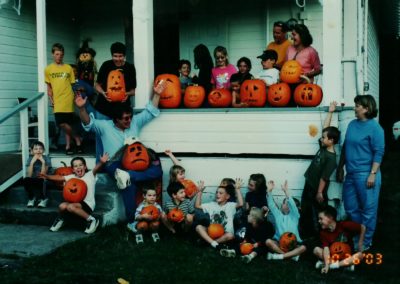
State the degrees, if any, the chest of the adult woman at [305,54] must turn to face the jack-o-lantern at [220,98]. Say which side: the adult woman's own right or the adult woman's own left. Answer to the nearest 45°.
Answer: approximately 45° to the adult woman's own right

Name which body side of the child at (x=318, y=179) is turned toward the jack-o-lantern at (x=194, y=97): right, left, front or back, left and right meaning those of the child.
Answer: front

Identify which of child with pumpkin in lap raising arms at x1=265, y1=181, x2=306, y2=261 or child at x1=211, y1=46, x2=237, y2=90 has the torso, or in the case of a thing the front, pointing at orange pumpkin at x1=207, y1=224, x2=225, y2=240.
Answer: the child

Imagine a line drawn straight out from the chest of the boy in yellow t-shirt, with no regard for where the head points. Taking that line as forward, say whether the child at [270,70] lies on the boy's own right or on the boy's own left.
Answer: on the boy's own left

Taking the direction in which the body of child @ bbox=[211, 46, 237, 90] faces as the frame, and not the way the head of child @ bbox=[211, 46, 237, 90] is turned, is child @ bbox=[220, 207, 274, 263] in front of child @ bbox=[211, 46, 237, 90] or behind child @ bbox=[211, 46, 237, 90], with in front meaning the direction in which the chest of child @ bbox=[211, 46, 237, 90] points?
in front
